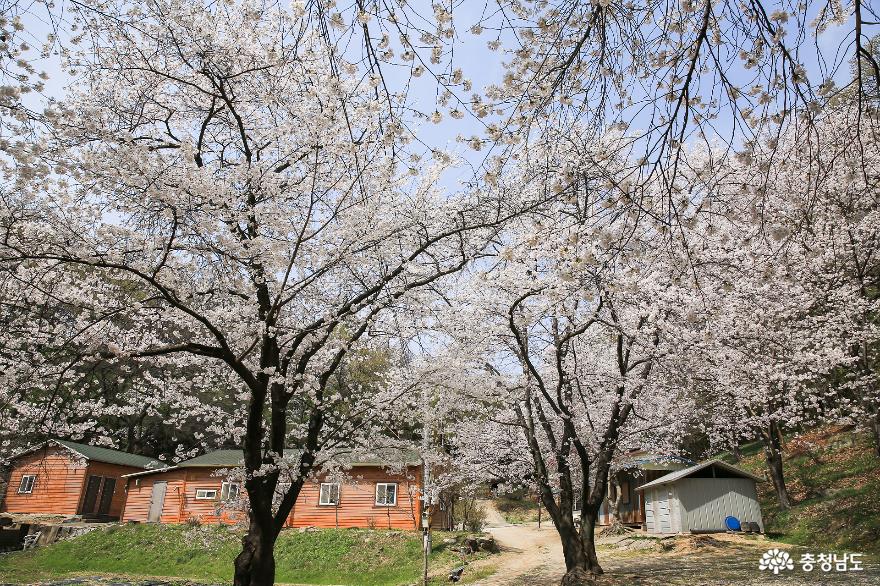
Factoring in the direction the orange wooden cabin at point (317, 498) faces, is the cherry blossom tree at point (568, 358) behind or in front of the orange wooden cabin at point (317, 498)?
in front

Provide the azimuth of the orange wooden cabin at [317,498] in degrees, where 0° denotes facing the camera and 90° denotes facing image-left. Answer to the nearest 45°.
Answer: approximately 0°

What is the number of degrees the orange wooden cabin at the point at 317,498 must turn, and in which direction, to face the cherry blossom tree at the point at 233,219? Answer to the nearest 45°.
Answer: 0° — it already faces it

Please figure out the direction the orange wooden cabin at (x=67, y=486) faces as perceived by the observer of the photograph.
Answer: facing the viewer and to the right of the viewer

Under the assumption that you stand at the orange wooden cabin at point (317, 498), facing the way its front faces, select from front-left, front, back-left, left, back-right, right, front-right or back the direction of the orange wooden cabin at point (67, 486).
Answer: back-right

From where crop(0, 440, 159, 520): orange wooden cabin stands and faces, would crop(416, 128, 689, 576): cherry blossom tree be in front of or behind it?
in front

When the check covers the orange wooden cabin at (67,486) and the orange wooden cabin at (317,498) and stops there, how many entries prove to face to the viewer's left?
0

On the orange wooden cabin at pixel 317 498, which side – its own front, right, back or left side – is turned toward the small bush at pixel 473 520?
left

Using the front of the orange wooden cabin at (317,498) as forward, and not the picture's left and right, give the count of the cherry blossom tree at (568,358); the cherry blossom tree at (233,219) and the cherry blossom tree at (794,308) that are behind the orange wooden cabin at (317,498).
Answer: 0
